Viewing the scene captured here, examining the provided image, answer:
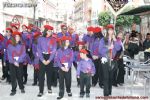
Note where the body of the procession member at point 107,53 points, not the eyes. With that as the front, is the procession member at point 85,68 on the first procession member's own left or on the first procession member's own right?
on the first procession member's own right

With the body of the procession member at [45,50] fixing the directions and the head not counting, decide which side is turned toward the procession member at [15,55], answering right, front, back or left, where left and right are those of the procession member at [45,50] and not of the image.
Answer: right

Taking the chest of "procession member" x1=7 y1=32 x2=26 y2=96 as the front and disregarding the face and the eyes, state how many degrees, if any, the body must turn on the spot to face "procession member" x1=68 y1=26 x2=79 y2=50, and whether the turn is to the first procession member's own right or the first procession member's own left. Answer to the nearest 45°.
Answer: approximately 135° to the first procession member's own left

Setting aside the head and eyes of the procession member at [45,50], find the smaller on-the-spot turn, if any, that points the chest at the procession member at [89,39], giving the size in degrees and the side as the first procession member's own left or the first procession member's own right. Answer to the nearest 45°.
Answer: approximately 135° to the first procession member's own left

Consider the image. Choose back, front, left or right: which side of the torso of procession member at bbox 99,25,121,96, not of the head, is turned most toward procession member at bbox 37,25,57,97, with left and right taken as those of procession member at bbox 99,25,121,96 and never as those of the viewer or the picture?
right

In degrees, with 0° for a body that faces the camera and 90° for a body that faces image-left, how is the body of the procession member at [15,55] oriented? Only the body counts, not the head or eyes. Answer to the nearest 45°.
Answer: approximately 0°
